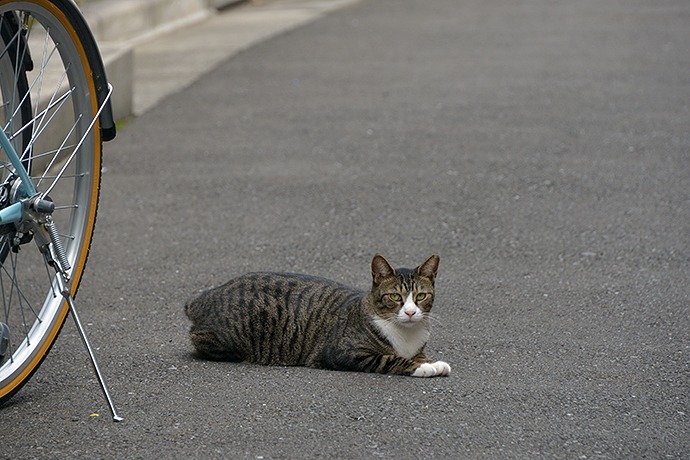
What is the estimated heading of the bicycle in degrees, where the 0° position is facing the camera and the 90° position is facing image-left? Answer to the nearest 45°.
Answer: approximately 45°

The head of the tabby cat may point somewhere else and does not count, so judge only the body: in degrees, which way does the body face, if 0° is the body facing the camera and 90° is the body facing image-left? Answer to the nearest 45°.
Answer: approximately 270°

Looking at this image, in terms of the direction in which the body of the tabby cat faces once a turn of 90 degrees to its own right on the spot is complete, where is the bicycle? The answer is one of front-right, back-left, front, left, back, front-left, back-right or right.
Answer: right
